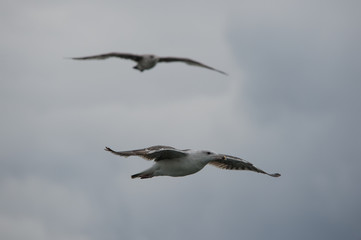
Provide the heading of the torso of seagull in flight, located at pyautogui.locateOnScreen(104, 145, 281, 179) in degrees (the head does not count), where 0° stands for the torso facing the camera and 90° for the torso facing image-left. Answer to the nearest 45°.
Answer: approximately 315°
